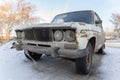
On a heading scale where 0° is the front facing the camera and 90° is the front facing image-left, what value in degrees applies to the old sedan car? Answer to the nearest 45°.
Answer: approximately 45°

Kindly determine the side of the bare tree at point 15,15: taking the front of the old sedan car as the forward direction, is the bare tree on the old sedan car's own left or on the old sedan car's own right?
on the old sedan car's own right
